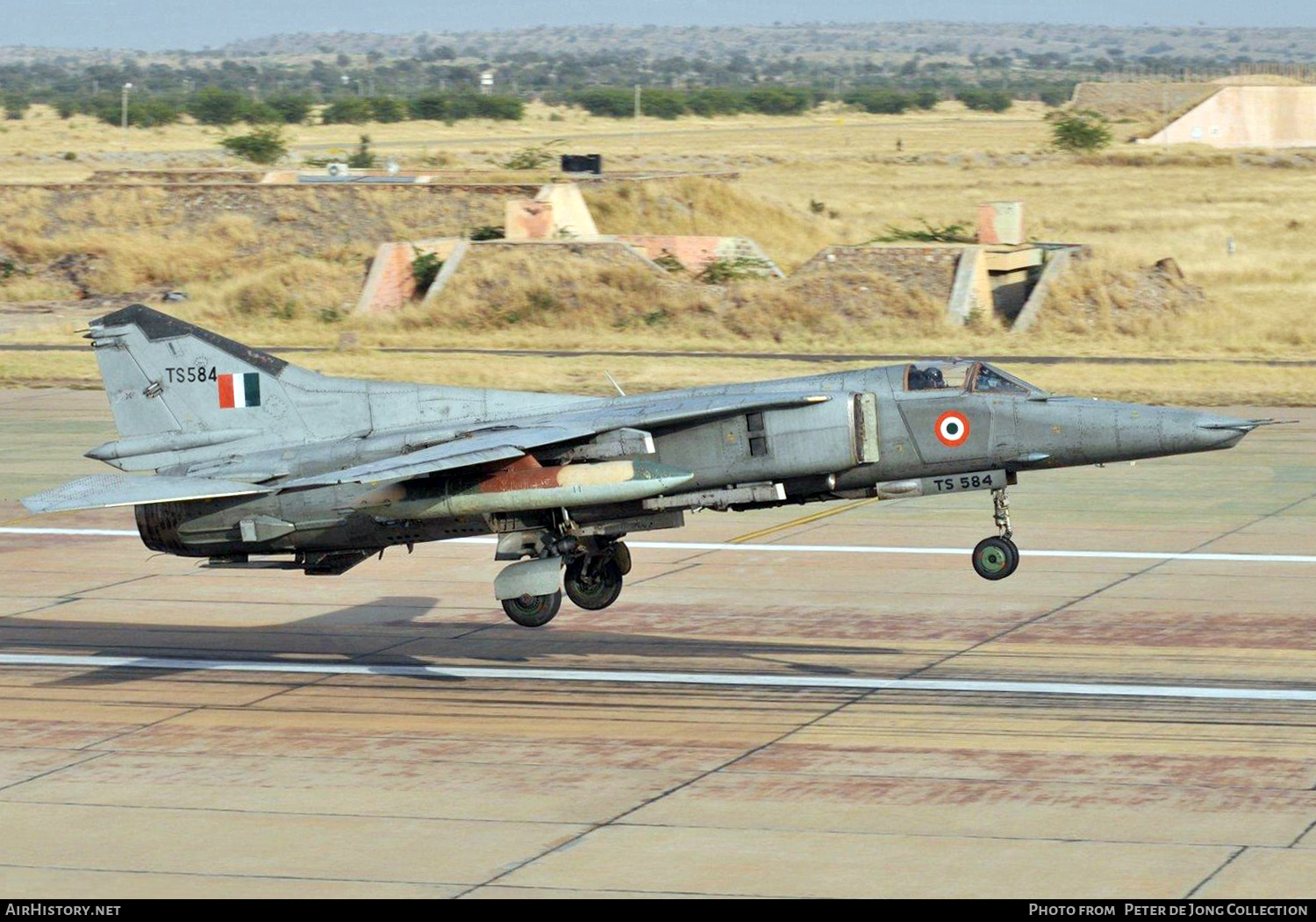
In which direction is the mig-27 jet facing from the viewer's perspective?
to the viewer's right

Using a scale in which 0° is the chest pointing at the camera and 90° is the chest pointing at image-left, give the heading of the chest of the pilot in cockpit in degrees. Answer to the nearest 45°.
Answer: approximately 270°
